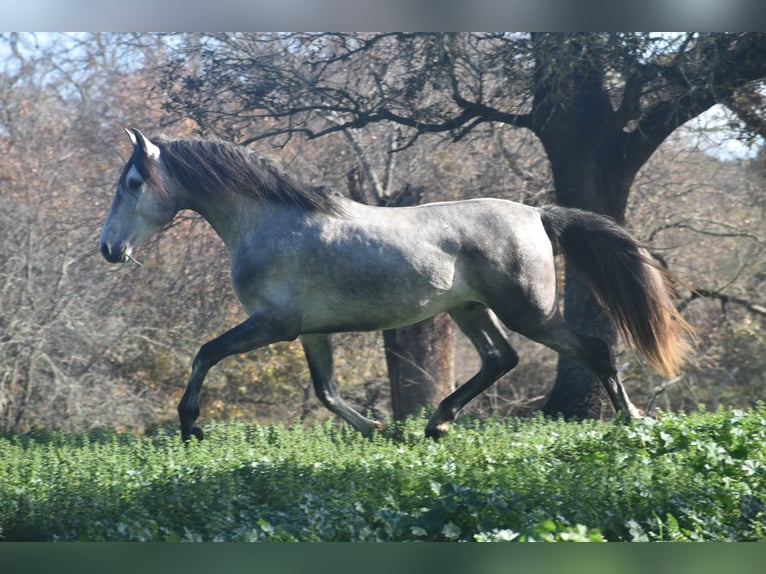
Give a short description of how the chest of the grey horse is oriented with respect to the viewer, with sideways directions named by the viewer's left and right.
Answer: facing to the left of the viewer

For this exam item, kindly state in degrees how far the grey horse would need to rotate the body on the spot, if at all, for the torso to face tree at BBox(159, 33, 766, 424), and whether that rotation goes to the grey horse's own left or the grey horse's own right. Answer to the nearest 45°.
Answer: approximately 135° to the grey horse's own right
